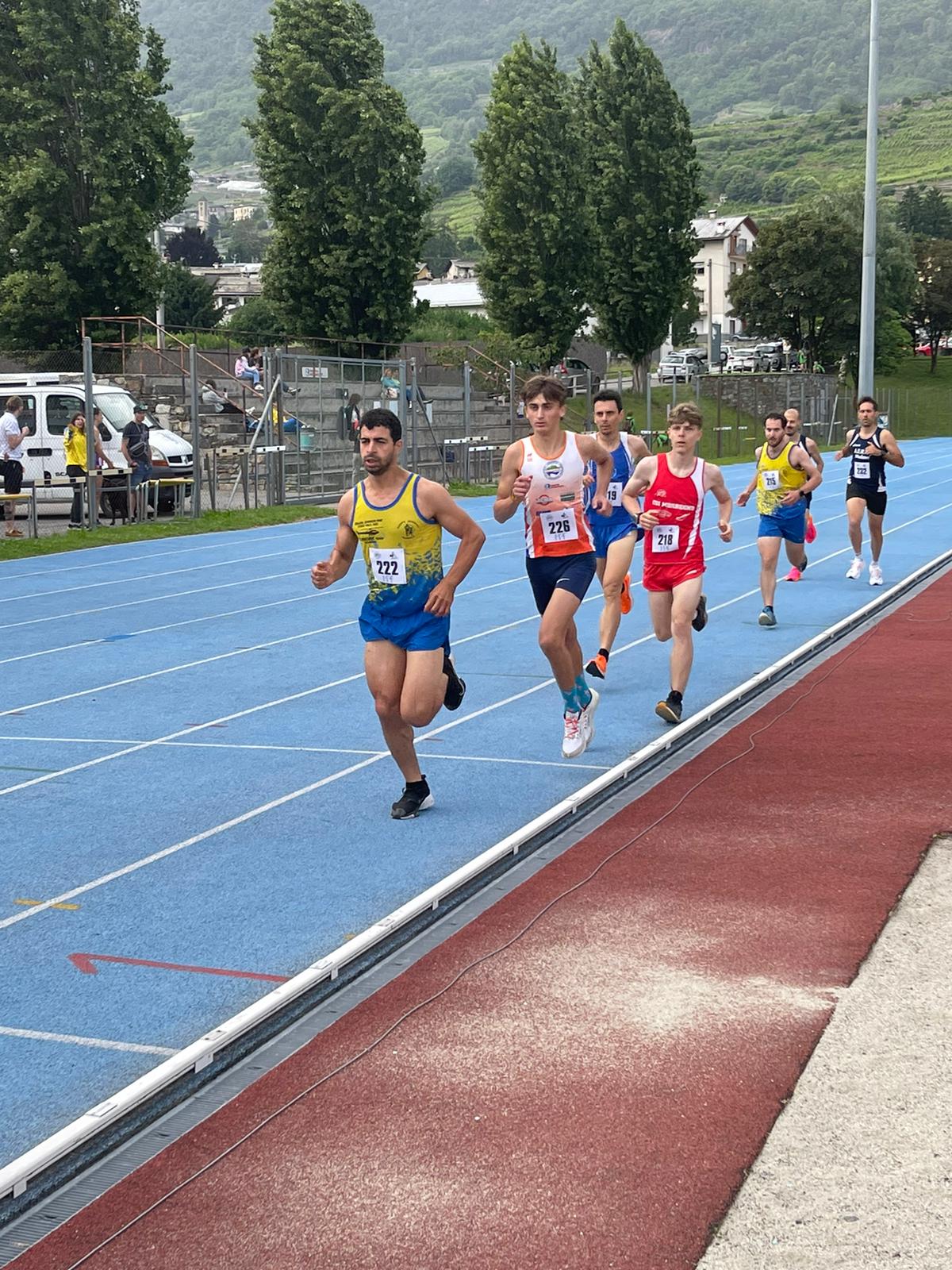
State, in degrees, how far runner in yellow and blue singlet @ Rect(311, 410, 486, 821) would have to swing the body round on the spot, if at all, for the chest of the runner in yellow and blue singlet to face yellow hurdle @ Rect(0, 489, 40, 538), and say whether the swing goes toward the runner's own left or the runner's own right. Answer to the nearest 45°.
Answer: approximately 135° to the runner's own right

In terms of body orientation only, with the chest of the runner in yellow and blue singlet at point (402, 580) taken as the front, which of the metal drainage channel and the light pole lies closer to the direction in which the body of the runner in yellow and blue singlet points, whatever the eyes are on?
the metal drainage channel

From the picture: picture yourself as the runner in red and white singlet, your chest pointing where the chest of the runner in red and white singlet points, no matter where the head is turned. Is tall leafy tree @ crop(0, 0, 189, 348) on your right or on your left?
on your right

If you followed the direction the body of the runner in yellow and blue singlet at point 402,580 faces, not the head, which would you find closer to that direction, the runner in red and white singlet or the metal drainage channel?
the metal drainage channel

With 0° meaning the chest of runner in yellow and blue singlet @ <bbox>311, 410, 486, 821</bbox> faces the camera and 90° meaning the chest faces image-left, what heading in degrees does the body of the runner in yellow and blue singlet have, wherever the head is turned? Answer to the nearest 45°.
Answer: approximately 45°

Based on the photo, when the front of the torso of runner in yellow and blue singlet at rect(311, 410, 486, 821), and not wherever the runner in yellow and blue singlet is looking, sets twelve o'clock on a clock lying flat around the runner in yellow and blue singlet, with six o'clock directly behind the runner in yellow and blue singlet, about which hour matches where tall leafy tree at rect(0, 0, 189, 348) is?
The tall leafy tree is roughly at 4 o'clock from the runner in yellow and blue singlet.

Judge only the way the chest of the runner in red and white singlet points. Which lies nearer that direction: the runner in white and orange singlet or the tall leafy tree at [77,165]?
the runner in white and orange singlet

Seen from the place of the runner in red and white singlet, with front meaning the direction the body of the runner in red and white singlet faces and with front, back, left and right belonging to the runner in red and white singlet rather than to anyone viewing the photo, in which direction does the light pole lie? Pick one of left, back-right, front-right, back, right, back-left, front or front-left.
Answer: back-right
